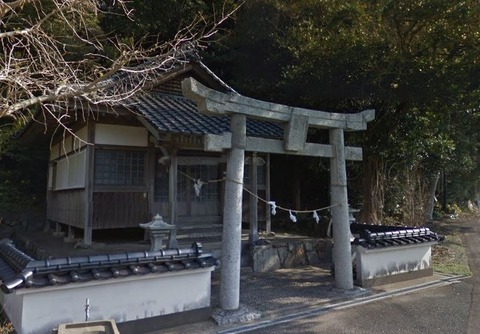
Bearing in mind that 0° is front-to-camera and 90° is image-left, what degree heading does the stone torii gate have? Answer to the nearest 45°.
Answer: approximately 315°

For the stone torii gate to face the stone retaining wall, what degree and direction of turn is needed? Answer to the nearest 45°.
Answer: approximately 135° to its left
